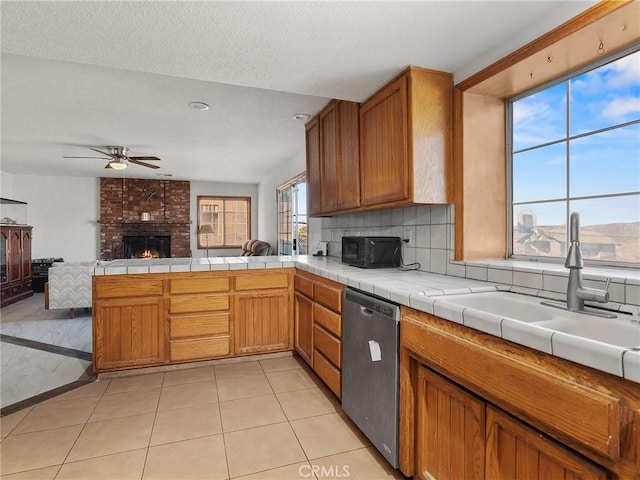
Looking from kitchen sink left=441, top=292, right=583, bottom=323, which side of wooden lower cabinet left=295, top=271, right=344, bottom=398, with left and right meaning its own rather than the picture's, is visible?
left

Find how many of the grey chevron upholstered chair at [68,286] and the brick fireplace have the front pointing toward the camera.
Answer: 1

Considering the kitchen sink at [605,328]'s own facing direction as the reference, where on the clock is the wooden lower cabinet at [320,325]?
The wooden lower cabinet is roughly at 2 o'clock from the kitchen sink.

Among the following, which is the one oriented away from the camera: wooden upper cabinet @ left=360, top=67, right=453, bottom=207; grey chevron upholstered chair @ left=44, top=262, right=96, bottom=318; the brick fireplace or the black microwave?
the grey chevron upholstered chair

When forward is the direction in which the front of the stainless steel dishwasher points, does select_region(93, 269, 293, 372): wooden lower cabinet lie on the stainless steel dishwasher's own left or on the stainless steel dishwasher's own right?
on the stainless steel dishwasher's own right

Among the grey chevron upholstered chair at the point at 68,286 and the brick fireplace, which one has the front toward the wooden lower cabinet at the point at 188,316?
the brick fireplace

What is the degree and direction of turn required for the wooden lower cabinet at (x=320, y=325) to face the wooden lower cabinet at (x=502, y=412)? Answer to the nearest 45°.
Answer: approximately 45° to its left

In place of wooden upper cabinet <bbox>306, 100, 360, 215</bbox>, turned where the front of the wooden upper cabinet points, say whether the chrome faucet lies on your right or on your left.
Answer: on your left

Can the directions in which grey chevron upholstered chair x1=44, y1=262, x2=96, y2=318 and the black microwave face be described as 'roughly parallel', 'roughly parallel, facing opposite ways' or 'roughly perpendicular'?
roughly perpendicular

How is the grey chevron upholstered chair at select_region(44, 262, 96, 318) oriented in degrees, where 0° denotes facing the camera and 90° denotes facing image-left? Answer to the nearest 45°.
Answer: approximately 180°

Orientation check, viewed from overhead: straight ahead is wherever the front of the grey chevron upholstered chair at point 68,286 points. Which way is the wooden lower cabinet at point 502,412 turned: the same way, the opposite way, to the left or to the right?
to the left

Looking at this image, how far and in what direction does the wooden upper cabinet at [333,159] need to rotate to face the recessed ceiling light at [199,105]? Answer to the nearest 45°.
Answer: approximately 45° to its right

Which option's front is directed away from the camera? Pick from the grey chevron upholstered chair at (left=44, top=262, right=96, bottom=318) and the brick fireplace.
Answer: the grey chevron upholstered chair

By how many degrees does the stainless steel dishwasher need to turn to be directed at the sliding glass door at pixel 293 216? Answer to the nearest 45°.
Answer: approximately 135° to its right
